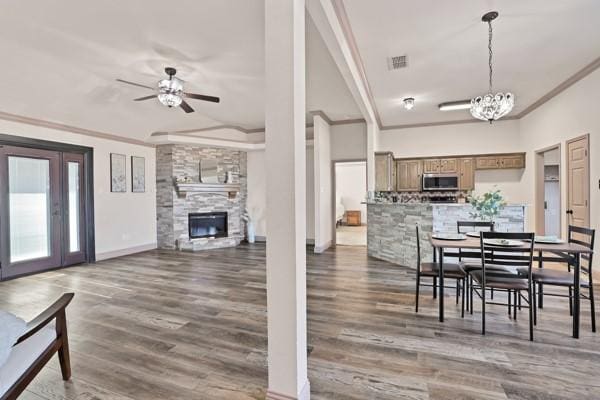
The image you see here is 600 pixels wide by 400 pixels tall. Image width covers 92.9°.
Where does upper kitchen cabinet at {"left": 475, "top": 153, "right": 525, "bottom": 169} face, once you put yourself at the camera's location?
facing the viewer

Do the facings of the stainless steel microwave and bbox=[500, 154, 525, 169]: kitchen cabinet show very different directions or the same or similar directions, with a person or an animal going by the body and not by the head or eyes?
same or similar directions

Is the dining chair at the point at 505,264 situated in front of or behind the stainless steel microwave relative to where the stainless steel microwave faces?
in front

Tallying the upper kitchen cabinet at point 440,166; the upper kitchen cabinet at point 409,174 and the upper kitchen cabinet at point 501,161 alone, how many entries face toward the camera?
3

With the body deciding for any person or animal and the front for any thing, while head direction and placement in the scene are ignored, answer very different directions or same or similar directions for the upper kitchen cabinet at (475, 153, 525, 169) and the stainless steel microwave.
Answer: same or similar directions

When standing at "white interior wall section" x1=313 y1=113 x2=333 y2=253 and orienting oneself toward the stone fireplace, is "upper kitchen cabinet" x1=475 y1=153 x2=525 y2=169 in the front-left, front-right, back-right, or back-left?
back-right

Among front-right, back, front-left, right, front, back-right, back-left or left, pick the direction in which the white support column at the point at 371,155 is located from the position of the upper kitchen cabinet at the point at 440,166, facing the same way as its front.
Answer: front-right

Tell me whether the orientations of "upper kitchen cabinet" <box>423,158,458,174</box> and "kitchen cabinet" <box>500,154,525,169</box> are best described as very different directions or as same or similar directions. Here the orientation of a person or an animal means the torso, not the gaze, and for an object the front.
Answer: same or similar directions

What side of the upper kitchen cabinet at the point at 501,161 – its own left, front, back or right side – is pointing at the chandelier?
front

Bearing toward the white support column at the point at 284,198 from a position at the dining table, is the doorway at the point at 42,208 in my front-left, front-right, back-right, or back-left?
front-right

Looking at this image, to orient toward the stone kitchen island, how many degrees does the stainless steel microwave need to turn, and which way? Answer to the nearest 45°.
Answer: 0° — it already faces it

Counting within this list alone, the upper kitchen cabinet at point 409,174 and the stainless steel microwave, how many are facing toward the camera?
2

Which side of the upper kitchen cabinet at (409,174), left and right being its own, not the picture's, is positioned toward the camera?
front
